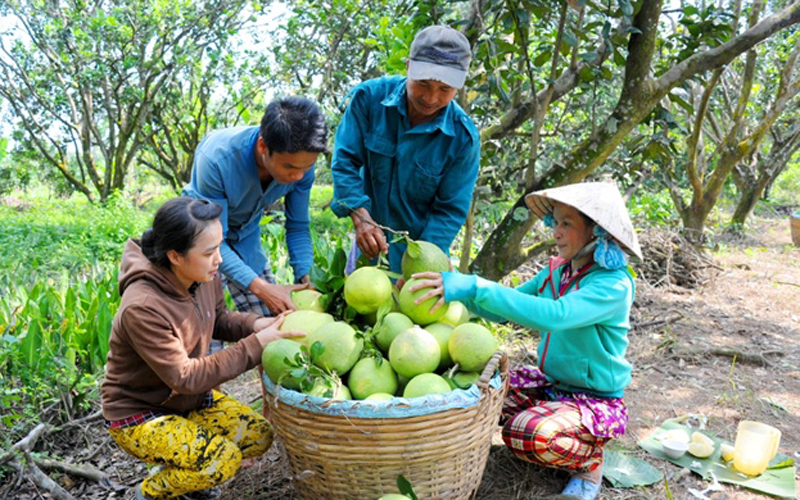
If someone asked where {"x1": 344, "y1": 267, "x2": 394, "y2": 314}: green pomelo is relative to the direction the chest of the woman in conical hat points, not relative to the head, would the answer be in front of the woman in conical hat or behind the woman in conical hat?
in front

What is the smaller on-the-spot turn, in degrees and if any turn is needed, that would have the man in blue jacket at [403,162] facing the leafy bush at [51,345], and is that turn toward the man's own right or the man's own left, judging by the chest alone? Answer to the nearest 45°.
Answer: approximately 90° to the man's own right

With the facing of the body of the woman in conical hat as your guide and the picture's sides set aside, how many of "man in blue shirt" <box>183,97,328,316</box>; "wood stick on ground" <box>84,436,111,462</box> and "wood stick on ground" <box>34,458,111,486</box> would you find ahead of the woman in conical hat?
3

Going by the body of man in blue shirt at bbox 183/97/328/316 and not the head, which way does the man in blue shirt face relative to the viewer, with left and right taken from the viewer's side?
facing the viewer and to the right of the viewer

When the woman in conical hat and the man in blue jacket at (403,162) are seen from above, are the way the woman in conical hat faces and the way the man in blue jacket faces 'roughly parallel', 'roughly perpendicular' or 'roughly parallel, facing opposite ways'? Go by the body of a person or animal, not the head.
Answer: roughly perpendicular

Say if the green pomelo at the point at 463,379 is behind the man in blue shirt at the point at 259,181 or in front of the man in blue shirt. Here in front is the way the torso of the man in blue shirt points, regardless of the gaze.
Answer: in front

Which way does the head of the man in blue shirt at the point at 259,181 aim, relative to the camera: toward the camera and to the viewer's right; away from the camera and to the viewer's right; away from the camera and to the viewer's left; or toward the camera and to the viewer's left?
toward the camera and to the viewer's right

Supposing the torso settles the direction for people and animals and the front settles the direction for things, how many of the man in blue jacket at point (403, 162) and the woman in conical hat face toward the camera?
1

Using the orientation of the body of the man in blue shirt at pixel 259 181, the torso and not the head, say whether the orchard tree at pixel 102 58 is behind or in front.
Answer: behind

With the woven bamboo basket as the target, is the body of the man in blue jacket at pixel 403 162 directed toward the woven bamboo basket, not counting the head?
yes

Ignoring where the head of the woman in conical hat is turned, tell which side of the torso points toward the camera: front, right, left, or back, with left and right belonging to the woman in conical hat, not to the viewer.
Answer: left

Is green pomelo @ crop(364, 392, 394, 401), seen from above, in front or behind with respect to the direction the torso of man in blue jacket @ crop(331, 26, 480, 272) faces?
in front

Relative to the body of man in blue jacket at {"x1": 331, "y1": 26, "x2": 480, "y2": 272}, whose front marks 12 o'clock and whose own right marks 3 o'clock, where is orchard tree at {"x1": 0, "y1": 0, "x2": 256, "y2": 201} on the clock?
The orchard tree is roughly at 5 o'clock from the man in blue jacket.

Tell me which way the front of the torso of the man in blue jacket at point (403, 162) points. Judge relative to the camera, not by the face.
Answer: toward the camera

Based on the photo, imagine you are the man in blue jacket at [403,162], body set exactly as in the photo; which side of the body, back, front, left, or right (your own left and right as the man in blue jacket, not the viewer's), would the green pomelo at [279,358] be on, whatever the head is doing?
front
